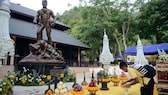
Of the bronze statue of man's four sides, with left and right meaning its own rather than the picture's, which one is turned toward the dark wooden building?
back

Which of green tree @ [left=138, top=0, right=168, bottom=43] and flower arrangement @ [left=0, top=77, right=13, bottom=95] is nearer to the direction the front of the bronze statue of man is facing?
the flower arrangement

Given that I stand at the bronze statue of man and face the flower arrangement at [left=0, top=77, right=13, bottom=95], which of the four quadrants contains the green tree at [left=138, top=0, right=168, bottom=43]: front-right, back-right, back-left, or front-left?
back-left

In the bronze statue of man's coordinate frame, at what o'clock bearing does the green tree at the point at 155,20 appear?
The green tree is roughly at 8 o'clock from the bronze statue of man.

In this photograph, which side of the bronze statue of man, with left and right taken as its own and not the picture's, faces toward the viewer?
front

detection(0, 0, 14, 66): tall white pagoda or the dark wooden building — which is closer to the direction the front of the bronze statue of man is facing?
the tall white pagoda

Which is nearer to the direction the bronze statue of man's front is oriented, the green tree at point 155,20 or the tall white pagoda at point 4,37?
the tall white pagoda

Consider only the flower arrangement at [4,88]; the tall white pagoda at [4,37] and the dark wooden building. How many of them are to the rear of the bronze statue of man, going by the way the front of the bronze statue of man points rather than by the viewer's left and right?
1

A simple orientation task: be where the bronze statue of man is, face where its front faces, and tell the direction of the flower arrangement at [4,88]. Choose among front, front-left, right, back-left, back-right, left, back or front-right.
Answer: front
